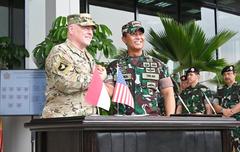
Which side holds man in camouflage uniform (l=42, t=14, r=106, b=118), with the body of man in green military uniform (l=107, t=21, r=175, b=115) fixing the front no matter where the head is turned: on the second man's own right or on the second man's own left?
on the second man's own right

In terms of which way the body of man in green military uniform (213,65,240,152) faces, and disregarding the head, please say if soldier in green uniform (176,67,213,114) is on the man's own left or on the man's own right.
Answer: on the man's own right

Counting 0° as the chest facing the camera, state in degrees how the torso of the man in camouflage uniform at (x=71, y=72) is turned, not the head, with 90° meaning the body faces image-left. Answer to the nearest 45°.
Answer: approximately 315°

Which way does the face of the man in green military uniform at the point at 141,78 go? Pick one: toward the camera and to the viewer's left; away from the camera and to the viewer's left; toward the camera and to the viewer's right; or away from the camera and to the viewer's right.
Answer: toward the camera and to the viewer's right

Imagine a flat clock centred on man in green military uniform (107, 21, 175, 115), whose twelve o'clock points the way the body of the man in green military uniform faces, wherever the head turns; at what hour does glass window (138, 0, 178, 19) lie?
The glass window is roughly at 6 o'clock from the man in green military uniform.

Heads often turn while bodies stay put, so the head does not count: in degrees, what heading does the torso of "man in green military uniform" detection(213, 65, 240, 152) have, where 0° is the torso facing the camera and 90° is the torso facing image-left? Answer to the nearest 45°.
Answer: approximately 0°

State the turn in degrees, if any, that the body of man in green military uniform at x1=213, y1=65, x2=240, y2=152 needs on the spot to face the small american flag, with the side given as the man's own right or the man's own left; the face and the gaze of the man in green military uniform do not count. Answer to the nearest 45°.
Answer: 0° — they already face it

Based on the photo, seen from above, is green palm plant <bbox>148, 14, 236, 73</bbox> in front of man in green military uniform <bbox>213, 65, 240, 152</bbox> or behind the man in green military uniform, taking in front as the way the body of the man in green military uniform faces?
behind

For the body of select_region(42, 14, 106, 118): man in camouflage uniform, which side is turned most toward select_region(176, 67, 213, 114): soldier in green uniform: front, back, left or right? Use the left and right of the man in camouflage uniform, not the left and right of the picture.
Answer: left

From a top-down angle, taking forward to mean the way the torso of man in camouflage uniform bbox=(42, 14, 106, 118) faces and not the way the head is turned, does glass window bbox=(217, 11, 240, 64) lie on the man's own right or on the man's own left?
on the man's own left

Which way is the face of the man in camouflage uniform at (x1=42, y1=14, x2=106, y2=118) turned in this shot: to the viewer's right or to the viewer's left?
to the viewer's right

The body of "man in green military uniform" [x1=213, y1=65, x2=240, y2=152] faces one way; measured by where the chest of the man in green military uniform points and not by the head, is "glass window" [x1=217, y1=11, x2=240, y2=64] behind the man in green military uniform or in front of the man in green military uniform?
behind

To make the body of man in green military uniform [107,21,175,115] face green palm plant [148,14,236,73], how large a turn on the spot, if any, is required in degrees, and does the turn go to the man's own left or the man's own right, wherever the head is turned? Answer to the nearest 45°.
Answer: approximately 180°
